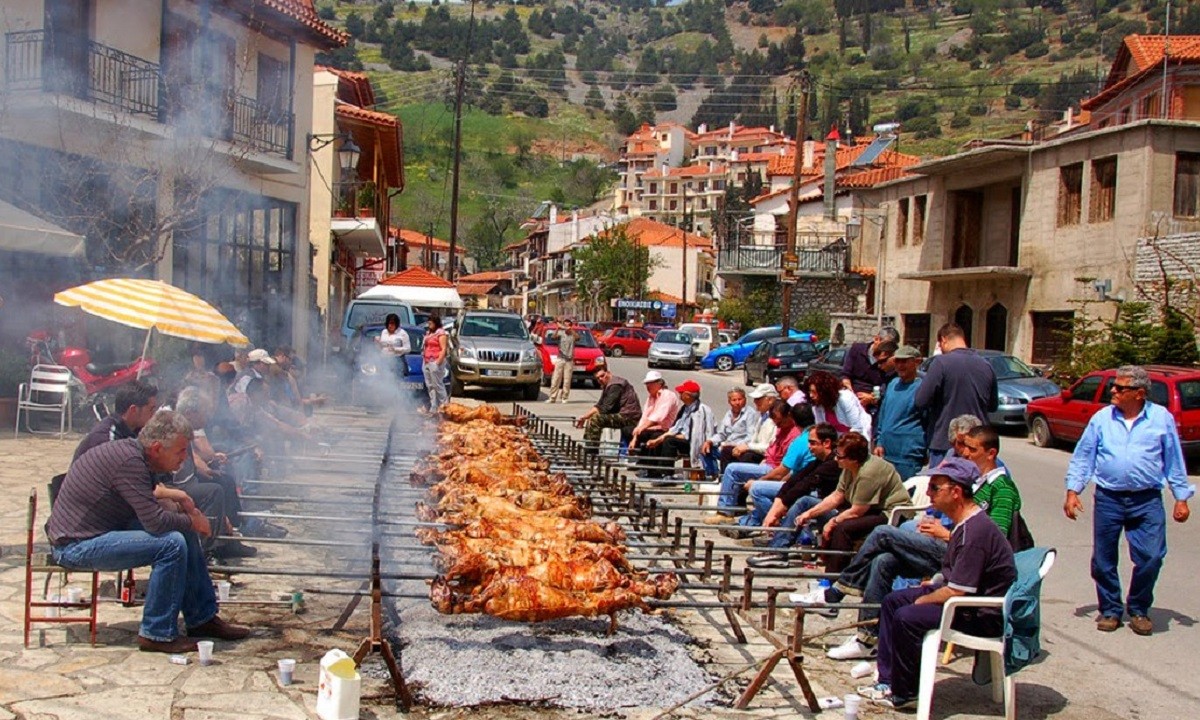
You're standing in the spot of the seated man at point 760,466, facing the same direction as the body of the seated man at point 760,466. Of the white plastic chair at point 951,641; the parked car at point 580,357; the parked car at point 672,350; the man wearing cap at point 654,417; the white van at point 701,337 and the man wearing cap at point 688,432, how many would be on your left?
1

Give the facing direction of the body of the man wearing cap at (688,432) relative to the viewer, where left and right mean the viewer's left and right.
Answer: facing to the left of the viewer

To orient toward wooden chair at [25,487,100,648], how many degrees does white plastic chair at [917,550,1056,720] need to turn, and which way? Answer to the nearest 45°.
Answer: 0° — it already faces it

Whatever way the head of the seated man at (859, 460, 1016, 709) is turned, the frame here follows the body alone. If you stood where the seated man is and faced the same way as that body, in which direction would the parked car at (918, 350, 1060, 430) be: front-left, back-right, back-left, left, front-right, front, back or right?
right

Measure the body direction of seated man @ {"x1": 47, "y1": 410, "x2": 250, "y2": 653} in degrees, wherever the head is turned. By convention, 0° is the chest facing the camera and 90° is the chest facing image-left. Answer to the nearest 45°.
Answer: approximately 270°

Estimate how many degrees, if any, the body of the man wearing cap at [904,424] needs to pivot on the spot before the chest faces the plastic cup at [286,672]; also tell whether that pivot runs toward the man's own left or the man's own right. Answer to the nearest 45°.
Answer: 0° — they already face it

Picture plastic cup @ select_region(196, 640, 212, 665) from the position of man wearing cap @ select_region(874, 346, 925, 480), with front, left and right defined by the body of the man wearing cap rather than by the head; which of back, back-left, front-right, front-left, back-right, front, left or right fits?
front

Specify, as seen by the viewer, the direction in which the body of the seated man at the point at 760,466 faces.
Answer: to the viewer's left

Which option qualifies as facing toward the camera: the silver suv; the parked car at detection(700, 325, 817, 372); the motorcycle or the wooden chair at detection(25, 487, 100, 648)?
the silver suv

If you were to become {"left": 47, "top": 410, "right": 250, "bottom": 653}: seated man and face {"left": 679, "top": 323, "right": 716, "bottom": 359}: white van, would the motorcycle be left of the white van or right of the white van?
left

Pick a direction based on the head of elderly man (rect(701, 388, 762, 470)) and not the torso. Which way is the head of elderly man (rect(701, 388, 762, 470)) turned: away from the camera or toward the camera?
toward the camera

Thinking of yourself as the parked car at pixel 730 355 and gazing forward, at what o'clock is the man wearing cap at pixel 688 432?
The man wearing cap is roughly at 9 o'clock from the parked car.

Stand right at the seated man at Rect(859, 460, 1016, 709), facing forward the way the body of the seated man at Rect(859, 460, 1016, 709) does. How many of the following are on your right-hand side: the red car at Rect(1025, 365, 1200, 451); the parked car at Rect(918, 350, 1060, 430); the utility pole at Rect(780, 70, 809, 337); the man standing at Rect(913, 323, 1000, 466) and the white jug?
4

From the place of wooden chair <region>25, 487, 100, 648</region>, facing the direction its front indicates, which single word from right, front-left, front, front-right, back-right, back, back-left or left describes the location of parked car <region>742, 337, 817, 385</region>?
front-left

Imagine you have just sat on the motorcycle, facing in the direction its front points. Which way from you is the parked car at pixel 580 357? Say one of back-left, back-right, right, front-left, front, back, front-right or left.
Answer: back-right
